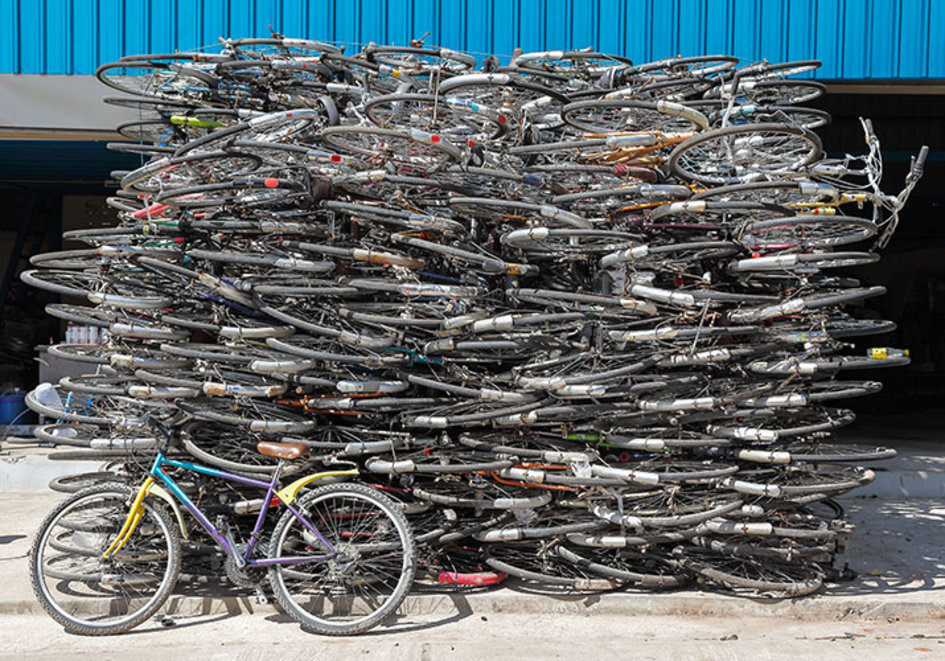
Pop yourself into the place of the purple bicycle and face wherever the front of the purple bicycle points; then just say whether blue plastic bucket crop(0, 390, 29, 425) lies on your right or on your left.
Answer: on your right

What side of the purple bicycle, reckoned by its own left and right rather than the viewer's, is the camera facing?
left
